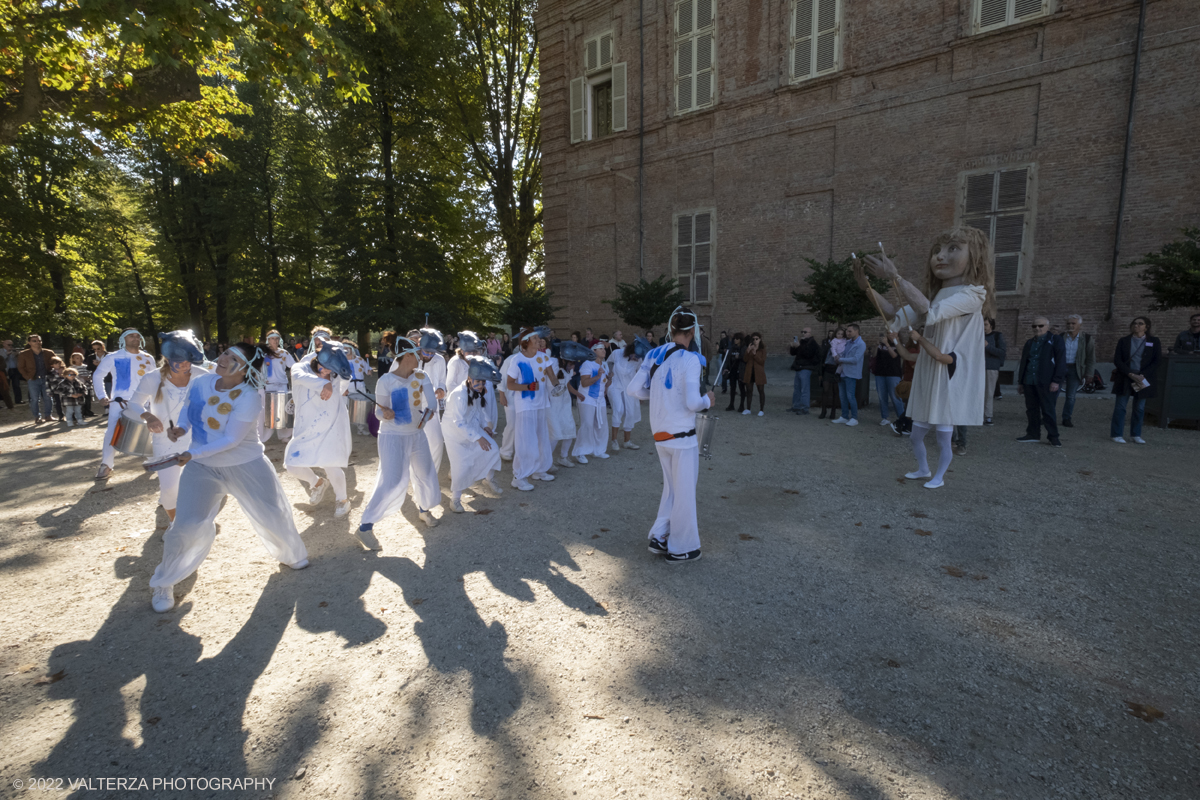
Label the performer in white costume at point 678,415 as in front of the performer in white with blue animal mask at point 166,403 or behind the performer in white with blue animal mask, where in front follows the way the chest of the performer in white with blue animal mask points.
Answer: in front

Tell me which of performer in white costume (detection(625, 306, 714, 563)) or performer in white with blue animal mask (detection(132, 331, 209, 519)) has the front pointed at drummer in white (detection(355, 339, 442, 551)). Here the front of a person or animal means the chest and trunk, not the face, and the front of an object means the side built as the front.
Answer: performer in white with blue animal mask (detection(132, 331, 209, 519))

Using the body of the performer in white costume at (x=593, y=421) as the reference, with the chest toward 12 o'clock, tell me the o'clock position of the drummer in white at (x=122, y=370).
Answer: The drummer in white is roughly at 4 o'clock from the performer in white costume.

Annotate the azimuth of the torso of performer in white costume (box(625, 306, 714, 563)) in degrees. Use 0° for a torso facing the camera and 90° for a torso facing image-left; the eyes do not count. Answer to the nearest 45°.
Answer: approximately 225°

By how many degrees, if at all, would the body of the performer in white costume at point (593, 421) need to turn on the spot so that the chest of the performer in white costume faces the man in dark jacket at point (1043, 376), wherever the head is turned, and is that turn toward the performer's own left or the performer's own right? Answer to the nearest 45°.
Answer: approximately 45° to the performer's own left

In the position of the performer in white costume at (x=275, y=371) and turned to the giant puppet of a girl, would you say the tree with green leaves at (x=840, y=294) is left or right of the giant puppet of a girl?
left

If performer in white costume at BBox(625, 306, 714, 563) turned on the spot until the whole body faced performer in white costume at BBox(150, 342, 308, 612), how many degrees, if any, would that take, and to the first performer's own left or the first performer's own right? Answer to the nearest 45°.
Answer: approximately 135° to the first performer's own left

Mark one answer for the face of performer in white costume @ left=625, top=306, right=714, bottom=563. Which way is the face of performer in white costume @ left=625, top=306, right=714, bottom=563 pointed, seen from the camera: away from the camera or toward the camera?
away from the camera

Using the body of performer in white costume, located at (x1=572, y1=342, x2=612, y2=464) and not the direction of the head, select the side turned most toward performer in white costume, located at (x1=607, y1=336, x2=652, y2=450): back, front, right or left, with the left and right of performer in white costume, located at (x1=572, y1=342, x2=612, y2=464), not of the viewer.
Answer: left

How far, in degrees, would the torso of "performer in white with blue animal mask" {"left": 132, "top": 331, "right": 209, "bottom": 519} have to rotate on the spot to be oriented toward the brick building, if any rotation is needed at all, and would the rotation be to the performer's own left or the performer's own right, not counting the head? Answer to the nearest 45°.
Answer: approximately 45° to the performer's own left
